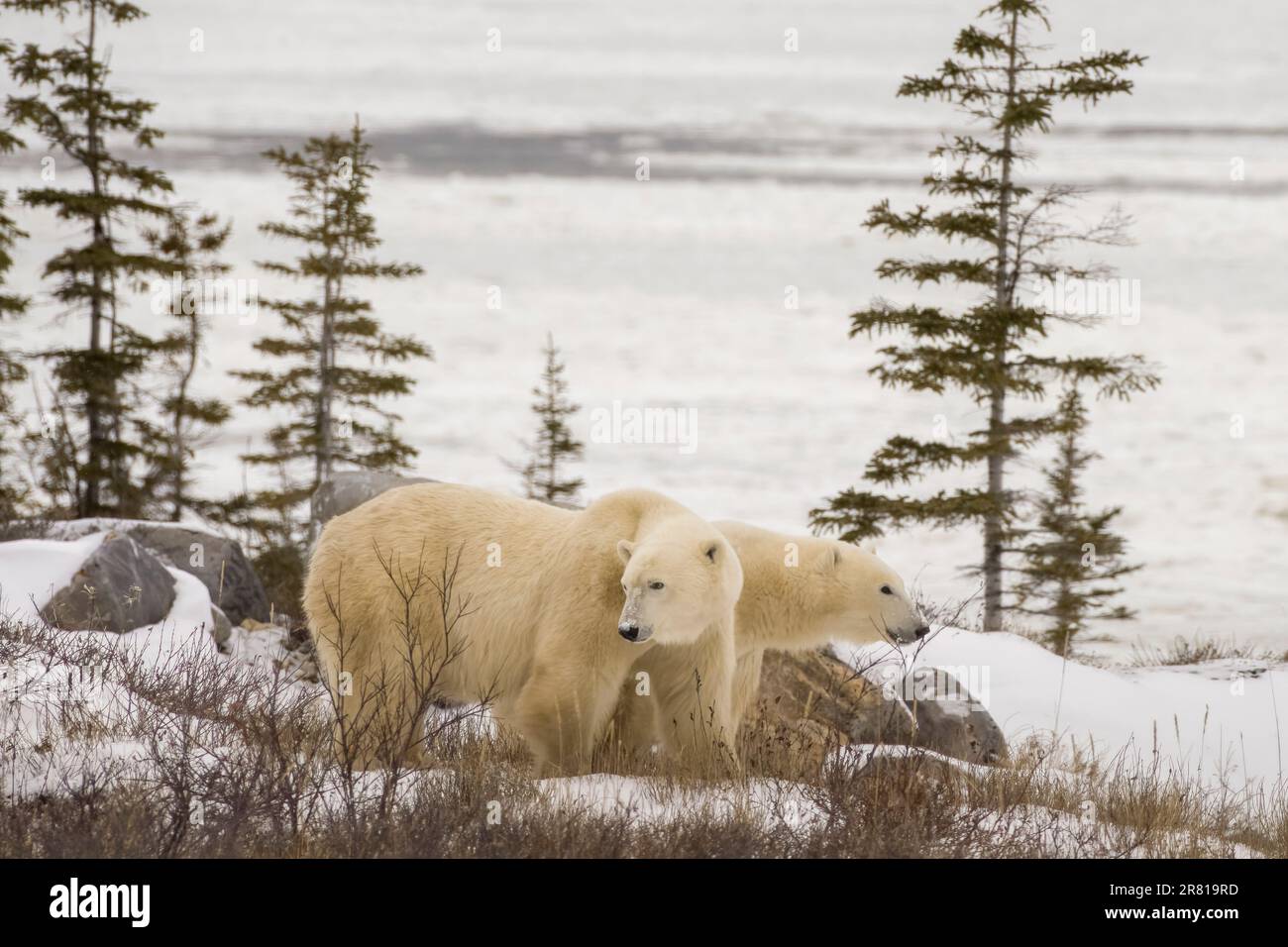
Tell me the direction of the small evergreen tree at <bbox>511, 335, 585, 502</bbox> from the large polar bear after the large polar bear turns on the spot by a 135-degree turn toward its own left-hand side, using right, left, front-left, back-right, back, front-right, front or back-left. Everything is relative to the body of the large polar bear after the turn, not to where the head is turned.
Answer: front

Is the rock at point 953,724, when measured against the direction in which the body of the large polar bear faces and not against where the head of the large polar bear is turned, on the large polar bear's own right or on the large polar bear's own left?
on the large polar bear's own left

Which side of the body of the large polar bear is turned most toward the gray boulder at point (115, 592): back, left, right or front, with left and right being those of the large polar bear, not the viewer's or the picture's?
back

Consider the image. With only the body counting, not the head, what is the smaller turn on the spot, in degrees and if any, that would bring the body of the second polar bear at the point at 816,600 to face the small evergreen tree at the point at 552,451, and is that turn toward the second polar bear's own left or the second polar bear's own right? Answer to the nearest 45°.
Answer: approximately 90° to the second polar bear's own left

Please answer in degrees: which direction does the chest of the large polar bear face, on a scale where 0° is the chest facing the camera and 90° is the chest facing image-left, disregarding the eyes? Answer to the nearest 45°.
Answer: approximately 315°

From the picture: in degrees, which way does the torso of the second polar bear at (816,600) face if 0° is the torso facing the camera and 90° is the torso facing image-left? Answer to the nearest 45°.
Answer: approximately 270°

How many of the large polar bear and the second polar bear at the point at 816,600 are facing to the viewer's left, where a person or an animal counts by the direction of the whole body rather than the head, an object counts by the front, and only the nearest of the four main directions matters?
0
